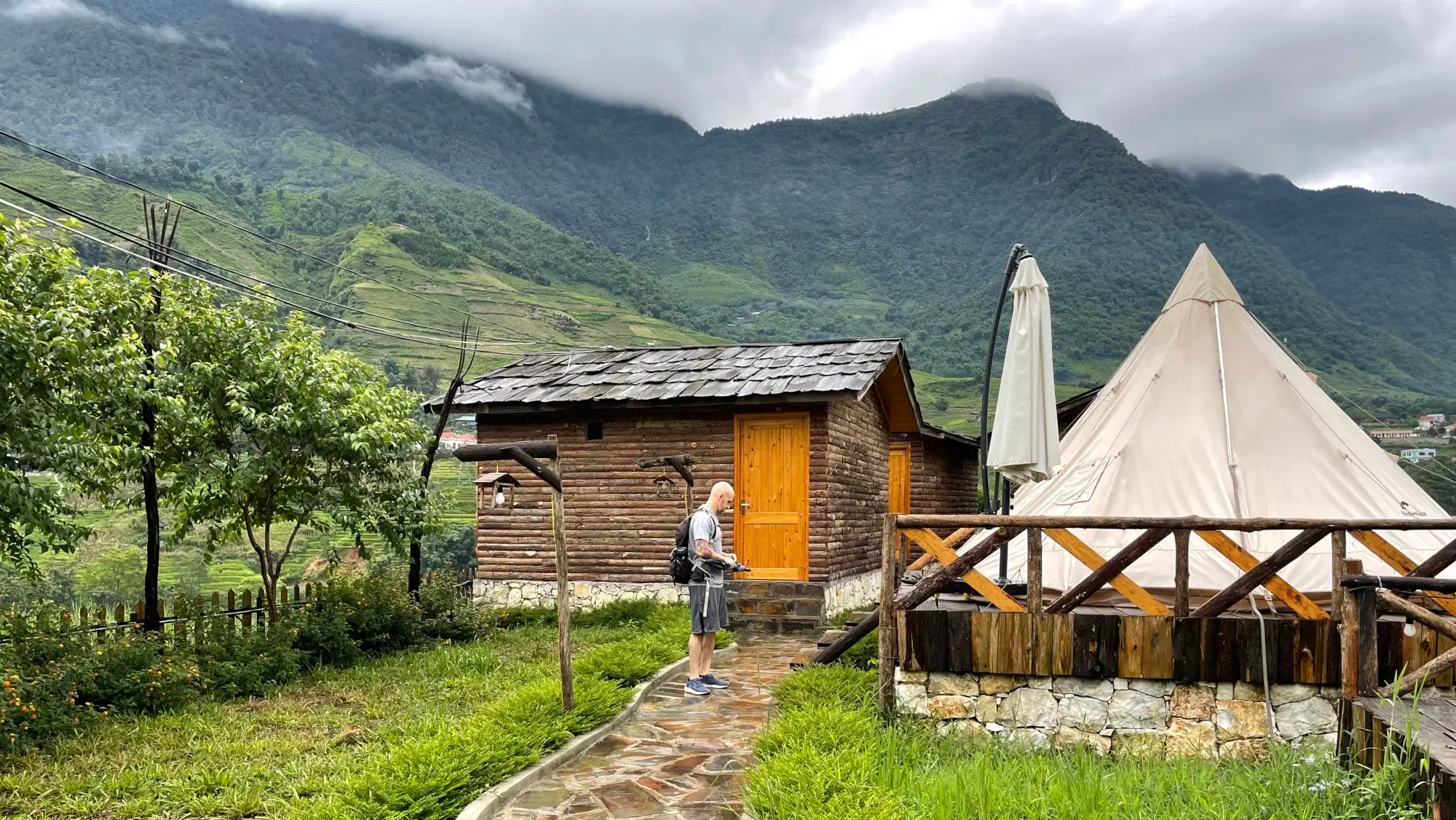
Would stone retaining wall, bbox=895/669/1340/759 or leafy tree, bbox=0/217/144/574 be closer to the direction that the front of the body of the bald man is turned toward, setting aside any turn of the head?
the stone retaining wall

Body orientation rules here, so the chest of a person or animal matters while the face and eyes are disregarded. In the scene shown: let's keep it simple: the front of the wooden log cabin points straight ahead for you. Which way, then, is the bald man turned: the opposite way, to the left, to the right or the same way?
to the left

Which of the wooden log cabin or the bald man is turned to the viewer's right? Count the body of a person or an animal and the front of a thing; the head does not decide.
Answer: the bald man

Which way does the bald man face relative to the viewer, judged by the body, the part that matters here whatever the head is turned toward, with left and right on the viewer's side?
facing to the right of the viewer

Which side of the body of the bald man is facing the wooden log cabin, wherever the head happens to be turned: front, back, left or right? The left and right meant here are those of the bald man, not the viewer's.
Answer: left

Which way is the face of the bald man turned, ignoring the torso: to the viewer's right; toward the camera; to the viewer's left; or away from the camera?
to the viewer's right

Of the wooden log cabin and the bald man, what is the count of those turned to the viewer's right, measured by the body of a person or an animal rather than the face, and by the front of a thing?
1

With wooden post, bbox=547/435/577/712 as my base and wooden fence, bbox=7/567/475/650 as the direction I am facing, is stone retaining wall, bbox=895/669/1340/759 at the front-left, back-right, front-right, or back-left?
back-right

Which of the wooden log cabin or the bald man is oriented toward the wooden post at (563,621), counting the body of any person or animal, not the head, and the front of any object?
the wooden log cabin

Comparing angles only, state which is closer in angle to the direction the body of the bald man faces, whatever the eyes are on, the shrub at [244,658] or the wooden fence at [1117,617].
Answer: the wooden fence
